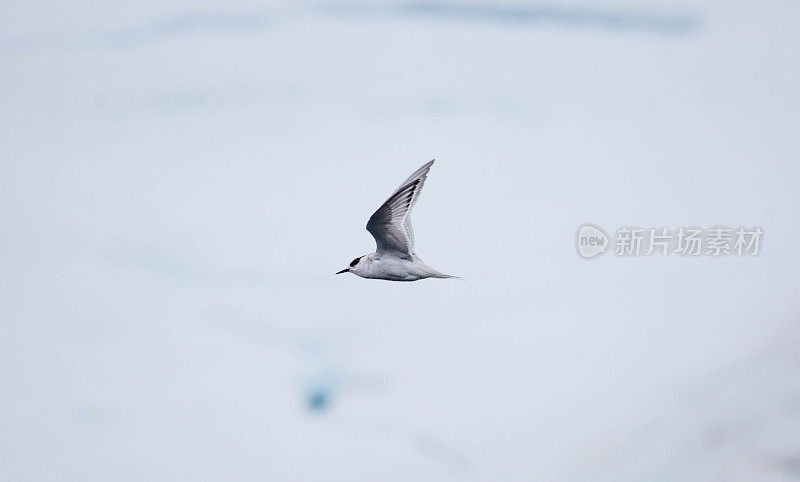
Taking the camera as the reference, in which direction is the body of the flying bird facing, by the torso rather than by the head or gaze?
to the viewer's left
